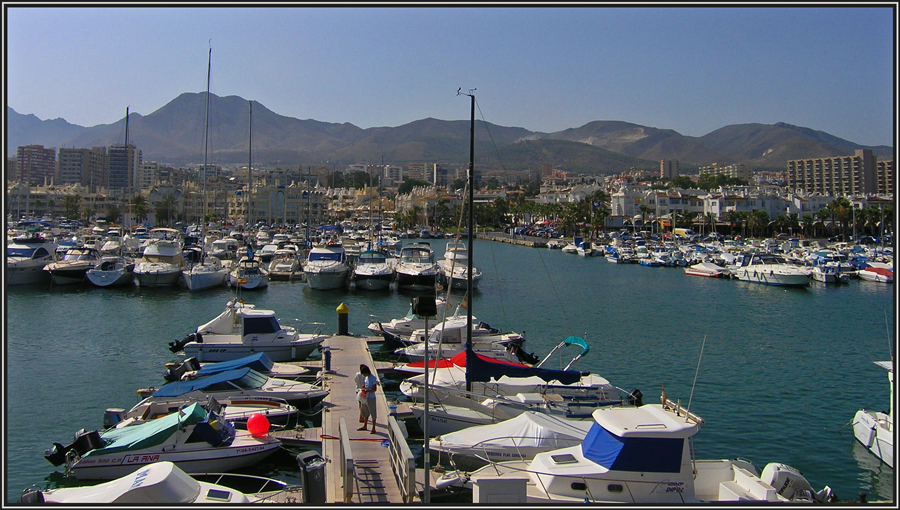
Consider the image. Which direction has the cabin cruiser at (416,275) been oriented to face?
toward the camera

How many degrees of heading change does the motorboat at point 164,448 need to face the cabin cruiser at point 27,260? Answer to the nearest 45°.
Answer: approximately 90° to its left

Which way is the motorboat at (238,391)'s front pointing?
to the viewer's right

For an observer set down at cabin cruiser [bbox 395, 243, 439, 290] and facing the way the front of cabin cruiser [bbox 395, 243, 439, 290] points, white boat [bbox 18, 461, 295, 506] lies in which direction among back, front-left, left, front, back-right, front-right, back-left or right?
front

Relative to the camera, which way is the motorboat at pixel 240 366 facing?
to the viewer's right

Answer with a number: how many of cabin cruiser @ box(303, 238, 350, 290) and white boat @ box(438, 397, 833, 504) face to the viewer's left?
1

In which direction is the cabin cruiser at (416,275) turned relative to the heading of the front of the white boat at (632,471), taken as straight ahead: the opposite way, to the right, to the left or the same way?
to the left

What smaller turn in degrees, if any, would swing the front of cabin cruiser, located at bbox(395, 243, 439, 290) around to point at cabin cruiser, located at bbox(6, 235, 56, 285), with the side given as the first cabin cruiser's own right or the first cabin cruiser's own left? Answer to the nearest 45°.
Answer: approximately 90° to the first cabin cruiser's own right

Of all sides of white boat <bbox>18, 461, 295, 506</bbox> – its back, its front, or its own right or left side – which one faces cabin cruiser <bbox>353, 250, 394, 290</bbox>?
left

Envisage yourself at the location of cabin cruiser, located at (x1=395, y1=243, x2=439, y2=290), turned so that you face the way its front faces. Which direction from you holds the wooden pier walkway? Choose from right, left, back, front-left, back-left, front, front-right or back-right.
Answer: front

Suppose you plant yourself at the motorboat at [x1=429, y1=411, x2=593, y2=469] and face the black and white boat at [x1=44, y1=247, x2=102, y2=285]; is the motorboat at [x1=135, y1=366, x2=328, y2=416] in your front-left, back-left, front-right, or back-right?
front-left

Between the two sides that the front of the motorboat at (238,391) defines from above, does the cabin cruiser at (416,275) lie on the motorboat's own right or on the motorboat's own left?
on the motorboat's own left

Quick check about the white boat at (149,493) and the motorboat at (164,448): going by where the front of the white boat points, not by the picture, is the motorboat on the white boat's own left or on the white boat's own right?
on the white boat's own left

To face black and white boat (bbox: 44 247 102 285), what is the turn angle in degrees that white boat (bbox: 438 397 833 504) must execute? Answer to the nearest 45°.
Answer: approximately 45° to its right

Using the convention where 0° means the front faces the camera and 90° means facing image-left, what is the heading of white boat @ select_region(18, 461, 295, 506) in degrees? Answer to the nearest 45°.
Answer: approximately 270°

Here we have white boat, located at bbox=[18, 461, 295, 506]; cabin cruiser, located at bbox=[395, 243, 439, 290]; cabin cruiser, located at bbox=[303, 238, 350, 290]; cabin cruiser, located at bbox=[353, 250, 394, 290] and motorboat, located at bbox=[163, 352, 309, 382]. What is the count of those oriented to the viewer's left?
0

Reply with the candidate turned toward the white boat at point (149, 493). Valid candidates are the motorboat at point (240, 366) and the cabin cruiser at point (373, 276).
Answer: the cabin cruiser

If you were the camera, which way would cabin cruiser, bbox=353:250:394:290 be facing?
facing the viewer

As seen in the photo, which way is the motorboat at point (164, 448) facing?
to the viewer's right
